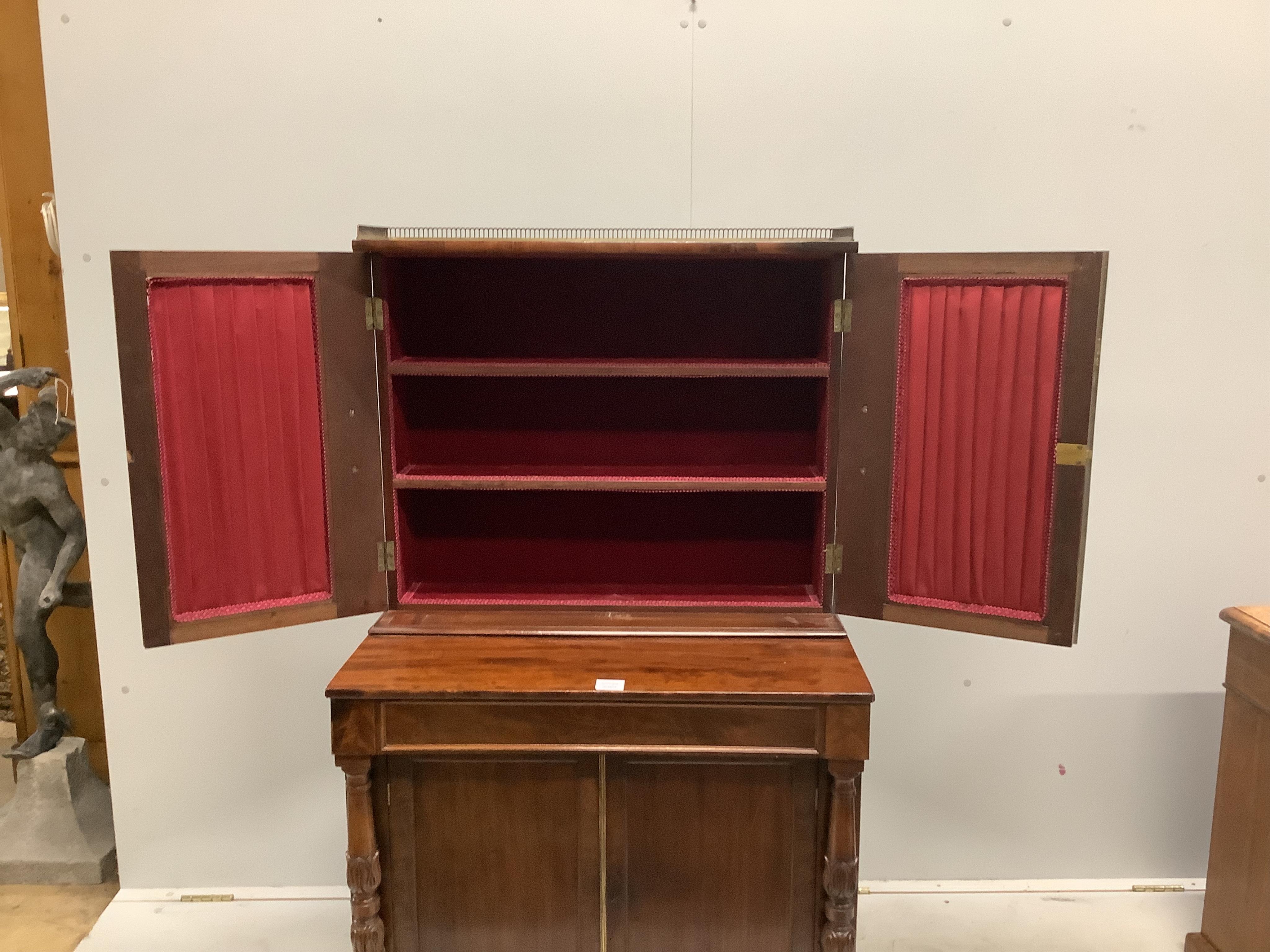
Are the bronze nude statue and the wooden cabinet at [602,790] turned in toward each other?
no

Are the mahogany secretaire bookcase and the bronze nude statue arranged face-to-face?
no

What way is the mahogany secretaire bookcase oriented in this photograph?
toward the camera

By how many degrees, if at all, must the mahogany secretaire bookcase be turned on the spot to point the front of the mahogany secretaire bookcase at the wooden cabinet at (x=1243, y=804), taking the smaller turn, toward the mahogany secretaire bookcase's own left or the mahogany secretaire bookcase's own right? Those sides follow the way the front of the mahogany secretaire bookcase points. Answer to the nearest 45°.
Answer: approximately 90° to the mahogany secretaire bookcase's own left

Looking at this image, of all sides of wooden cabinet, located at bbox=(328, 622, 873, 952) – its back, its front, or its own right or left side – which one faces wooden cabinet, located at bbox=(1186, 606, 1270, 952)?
left

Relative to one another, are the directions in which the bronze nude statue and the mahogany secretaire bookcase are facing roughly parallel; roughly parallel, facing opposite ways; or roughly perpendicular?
roughly parallel

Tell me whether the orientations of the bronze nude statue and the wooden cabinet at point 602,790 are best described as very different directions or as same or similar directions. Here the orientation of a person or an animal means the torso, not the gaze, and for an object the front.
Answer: same or similar directions

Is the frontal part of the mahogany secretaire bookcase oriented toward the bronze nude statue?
no

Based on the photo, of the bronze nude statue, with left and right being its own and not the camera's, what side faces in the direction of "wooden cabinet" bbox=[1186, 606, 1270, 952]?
left

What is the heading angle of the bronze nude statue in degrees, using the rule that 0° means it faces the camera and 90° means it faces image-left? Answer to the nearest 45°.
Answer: approximately 45°

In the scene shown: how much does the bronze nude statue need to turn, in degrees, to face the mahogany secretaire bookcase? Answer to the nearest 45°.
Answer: approximately 90° to its left

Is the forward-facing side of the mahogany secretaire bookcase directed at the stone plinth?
no

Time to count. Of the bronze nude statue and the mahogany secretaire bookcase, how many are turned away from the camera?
0
